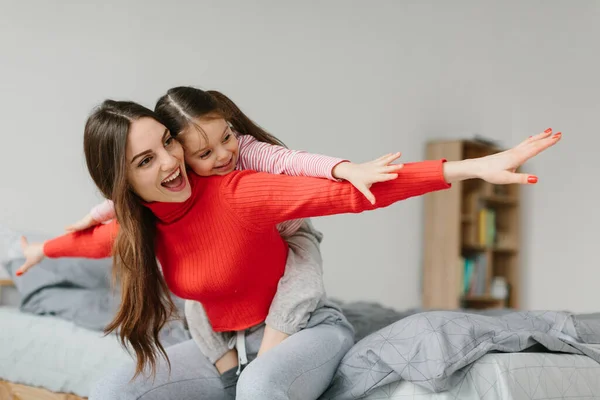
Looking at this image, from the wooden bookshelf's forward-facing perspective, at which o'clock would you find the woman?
The woman is roughly at 2 o'clock from the wooden bookshelf.

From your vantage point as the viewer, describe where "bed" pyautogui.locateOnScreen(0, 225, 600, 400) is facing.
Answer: facing to the right of the viewer

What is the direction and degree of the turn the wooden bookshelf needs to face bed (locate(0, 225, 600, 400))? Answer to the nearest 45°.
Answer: approximately 45° to its right

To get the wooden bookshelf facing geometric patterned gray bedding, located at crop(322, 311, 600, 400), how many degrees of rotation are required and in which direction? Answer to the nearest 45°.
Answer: approximately 45° to its right

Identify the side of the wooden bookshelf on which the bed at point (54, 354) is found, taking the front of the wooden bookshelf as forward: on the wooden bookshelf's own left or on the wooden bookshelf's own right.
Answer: on the wooden bookshelf's own right

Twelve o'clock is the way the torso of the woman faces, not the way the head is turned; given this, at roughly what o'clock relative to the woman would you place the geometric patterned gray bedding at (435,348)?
The geometric patterned gray bedding is roughly at 8 o'clock from the woman.

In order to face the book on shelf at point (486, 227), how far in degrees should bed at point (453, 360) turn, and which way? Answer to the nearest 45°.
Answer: approximately 90° to its left
